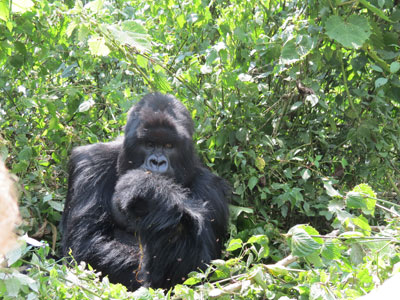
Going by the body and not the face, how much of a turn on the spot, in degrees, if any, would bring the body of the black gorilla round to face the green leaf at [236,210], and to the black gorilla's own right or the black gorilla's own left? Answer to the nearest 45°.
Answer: approximately 90° to the black gorilla's own left

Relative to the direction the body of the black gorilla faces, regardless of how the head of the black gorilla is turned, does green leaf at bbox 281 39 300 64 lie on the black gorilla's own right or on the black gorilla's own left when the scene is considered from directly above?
on the black gorilla's own left

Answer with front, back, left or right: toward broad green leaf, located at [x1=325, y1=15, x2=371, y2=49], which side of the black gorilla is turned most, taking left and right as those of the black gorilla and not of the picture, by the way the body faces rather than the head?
left

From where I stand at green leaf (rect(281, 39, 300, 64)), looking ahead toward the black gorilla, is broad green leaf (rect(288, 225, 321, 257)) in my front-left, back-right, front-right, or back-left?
front-left

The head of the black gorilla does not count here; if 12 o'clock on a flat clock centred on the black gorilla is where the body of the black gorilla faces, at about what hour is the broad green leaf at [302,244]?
The broad green leaf is roughly at 11 o'clock from the black gorilla.

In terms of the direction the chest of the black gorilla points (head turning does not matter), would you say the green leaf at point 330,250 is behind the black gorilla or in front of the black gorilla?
in front

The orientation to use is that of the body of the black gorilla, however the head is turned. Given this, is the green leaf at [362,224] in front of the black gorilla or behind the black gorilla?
in front

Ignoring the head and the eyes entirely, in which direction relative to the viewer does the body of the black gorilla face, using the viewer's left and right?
facing the viewer

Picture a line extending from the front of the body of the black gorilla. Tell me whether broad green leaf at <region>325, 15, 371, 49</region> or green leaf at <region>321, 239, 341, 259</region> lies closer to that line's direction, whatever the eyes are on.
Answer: the green leaf
